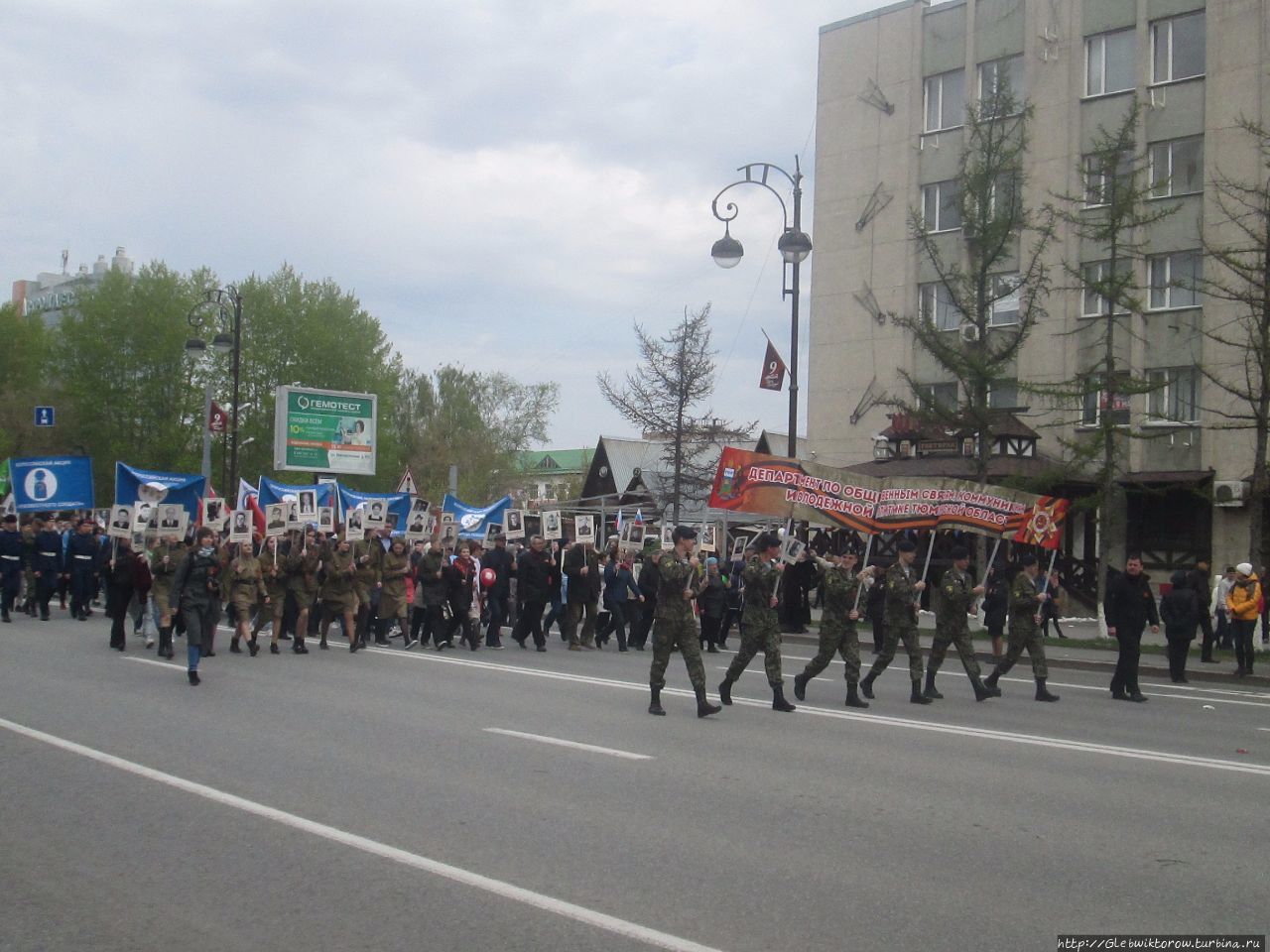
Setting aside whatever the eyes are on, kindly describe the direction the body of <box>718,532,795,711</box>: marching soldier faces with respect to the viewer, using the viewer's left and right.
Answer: facing to the right of the viewer

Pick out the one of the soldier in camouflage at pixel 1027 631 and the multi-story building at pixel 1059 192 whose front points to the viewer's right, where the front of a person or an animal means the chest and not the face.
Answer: the soldier in camouflage

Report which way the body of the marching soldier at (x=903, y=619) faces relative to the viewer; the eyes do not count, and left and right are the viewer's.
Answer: facing to the right of the viewer

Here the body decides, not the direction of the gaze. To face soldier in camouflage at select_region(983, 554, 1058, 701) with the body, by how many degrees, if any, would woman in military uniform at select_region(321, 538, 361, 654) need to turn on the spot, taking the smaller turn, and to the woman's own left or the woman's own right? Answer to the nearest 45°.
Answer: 0° — they already face them

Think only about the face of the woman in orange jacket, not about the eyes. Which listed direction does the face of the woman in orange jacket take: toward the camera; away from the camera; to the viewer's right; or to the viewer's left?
to the viewer's left

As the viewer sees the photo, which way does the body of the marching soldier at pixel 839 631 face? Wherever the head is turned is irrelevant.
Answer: to the viewer's right

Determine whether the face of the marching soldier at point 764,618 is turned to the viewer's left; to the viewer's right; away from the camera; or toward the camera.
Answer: to the viewer's right

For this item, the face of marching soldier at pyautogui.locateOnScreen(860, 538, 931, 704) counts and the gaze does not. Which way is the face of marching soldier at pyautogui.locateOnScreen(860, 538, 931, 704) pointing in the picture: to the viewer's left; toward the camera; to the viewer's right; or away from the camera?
to the viewer's right

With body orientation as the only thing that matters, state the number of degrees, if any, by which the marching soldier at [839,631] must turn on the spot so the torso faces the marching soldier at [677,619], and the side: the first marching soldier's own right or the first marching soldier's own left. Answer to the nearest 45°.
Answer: approximately 135° to the first marching soldier's own right

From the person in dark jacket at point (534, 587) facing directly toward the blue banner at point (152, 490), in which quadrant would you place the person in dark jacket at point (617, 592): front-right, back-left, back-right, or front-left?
back-right

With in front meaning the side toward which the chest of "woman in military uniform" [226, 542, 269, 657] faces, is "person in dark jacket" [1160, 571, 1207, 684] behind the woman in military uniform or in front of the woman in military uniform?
in front

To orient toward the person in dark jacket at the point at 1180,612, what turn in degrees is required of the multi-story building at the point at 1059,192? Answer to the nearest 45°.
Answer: approximately 45° to its left

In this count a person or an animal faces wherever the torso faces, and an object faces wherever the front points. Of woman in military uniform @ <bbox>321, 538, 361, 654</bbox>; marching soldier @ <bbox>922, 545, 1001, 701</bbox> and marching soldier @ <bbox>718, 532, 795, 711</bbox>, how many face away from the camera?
0

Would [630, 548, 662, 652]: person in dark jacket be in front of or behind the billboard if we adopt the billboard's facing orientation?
in front

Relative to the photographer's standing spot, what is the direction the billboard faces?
facing the viewer and to the right of the viewer

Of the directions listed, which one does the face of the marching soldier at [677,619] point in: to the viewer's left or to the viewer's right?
to the viewer's right

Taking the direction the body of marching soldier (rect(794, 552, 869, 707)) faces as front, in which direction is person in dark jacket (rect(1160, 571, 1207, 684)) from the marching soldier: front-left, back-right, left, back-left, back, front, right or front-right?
front-left
